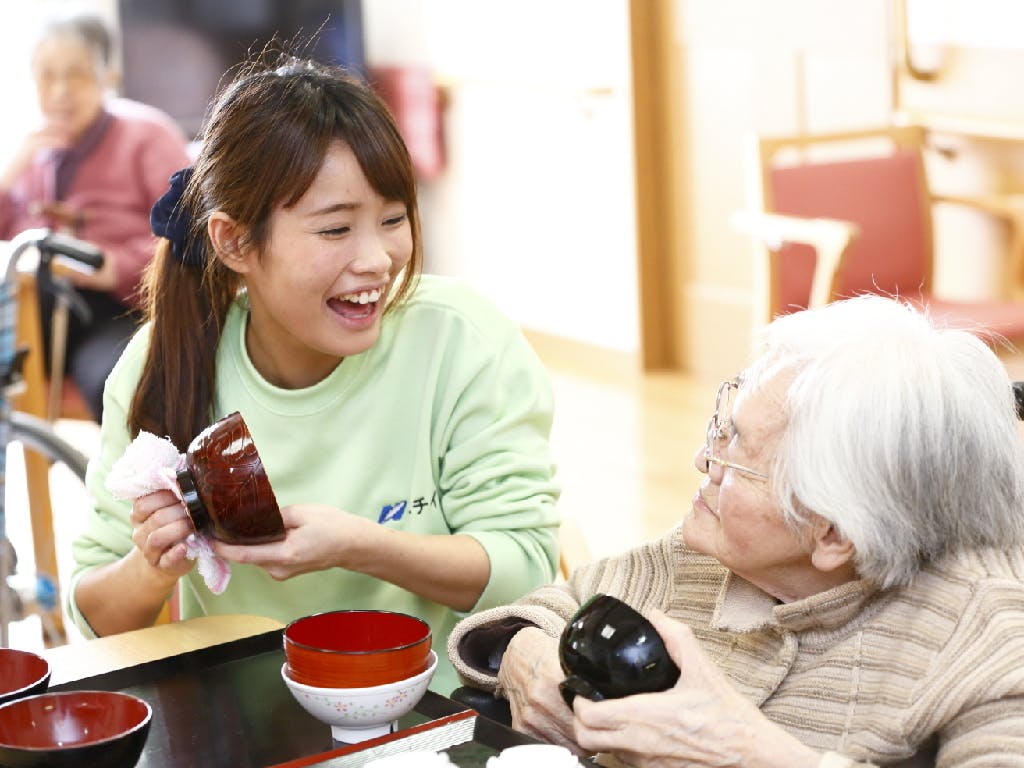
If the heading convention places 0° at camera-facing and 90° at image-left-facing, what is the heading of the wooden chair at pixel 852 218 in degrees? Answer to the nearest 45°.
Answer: approximately 315°

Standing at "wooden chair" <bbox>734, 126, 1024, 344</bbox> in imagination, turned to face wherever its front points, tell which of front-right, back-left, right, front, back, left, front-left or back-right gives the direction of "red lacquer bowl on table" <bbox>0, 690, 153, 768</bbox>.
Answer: front-right

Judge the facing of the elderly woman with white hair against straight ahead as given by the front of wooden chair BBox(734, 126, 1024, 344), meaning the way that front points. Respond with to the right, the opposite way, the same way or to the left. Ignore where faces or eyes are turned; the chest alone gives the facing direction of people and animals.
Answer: to the right

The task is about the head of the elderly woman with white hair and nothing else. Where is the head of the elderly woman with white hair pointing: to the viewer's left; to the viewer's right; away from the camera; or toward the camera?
to the viewer's left

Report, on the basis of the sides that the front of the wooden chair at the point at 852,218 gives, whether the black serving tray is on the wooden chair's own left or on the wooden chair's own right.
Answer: on the wooden chair's own right

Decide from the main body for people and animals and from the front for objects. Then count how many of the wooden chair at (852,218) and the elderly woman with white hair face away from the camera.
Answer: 0

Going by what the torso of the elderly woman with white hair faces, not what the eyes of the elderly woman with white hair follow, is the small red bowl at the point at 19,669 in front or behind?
in front

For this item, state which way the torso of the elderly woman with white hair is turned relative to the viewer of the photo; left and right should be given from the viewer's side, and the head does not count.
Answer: facing the viewer and to the left of the viewer

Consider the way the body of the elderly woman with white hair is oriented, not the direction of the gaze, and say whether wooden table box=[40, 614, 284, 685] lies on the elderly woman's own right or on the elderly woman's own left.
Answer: on the elderly woman's own right

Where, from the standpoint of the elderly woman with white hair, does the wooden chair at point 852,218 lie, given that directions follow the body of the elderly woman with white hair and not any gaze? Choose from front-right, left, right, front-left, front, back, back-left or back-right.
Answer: back-right

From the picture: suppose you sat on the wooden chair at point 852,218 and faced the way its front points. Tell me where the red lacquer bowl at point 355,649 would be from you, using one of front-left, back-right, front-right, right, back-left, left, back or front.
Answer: front-right
